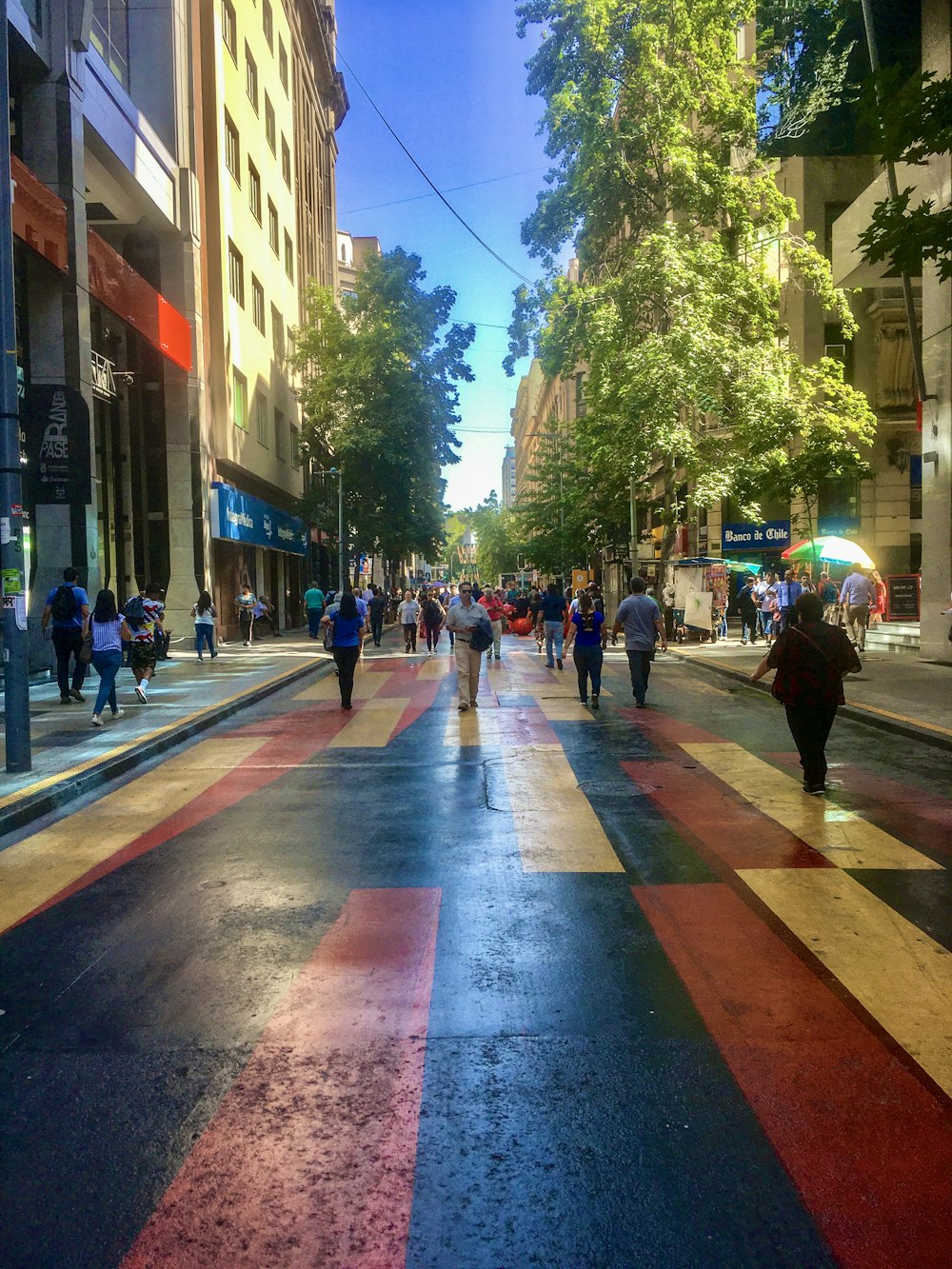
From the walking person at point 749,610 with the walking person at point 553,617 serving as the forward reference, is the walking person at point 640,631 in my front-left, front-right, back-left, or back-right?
front-left

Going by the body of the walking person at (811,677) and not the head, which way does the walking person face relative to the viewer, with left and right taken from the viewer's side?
facing away from the viewer

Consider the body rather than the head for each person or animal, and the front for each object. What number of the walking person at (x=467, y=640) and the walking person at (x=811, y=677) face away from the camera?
1

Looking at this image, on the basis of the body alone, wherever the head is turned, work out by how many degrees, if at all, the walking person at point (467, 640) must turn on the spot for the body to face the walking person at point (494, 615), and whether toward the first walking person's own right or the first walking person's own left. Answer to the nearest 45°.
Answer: approximately 180°

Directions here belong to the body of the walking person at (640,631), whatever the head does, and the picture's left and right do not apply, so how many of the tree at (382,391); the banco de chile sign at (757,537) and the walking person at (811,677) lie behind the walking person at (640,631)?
1

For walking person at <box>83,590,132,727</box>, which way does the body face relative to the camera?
away from the camera

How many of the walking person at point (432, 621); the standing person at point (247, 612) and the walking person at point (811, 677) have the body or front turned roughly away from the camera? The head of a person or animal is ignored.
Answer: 1

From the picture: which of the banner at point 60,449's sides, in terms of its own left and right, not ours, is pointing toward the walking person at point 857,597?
left

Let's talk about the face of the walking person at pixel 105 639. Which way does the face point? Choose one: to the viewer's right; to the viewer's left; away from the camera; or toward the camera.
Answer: away from the camera

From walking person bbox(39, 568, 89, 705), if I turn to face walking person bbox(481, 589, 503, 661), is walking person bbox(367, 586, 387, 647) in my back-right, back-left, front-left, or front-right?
front-left

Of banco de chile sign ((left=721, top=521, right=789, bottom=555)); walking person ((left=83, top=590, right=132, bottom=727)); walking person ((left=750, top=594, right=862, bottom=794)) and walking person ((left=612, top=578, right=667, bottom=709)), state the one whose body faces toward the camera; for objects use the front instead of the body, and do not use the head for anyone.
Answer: the banco de chile sign

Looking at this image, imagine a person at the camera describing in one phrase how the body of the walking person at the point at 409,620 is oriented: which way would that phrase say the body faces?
toward the camera

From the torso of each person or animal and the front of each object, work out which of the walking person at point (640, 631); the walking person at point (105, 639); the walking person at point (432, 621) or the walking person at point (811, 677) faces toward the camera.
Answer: the walking person at point (432, 621)
